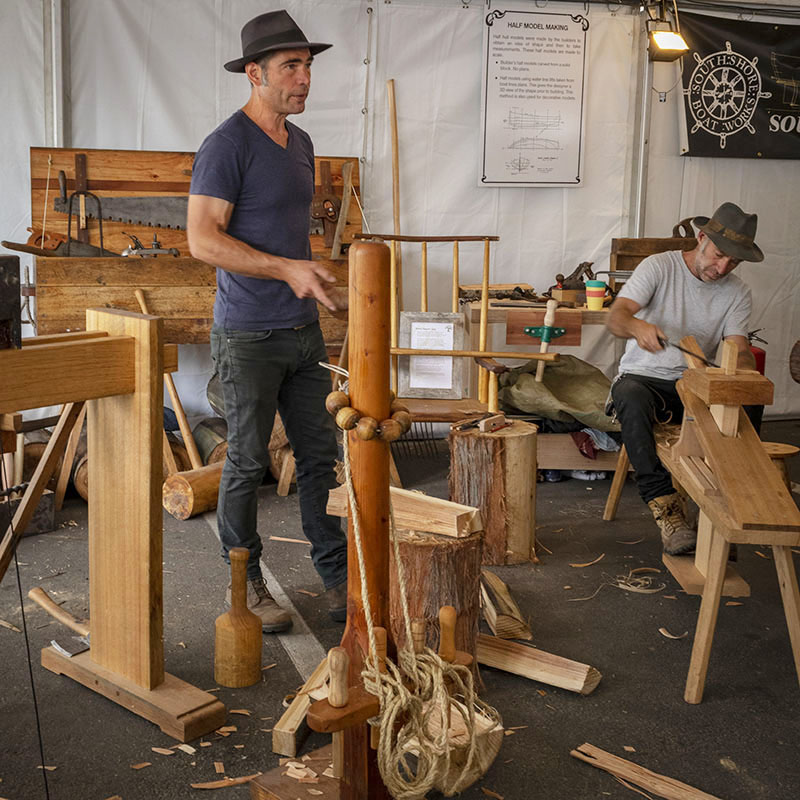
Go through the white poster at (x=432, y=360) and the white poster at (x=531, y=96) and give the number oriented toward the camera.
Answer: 2

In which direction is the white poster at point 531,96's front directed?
toward the camera

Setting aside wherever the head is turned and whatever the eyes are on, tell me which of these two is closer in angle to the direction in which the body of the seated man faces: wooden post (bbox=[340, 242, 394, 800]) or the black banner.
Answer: the wooden post

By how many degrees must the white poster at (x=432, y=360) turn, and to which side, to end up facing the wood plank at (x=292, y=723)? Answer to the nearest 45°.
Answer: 0° — it already faces it

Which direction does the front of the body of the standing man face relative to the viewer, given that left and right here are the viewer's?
facing the viewer and to the right of the viewer

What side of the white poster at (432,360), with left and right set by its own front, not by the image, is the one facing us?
front

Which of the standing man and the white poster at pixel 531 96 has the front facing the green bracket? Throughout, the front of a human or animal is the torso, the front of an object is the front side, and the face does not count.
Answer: the white poster

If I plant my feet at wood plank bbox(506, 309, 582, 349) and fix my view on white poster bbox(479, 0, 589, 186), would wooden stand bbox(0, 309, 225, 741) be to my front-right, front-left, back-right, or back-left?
back-left

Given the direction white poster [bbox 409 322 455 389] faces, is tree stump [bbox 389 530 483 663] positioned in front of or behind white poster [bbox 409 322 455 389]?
in front
